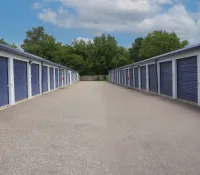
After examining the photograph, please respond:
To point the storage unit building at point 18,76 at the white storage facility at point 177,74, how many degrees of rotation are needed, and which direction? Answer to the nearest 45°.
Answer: approximately 45° to its left

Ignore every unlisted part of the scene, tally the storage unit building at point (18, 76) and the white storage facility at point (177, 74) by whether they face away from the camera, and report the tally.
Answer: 0

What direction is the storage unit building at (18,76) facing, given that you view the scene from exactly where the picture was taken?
facing the viewer and to the right of the viewer

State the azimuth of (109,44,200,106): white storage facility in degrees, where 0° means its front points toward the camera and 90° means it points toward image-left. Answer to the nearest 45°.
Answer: approximately 45°
